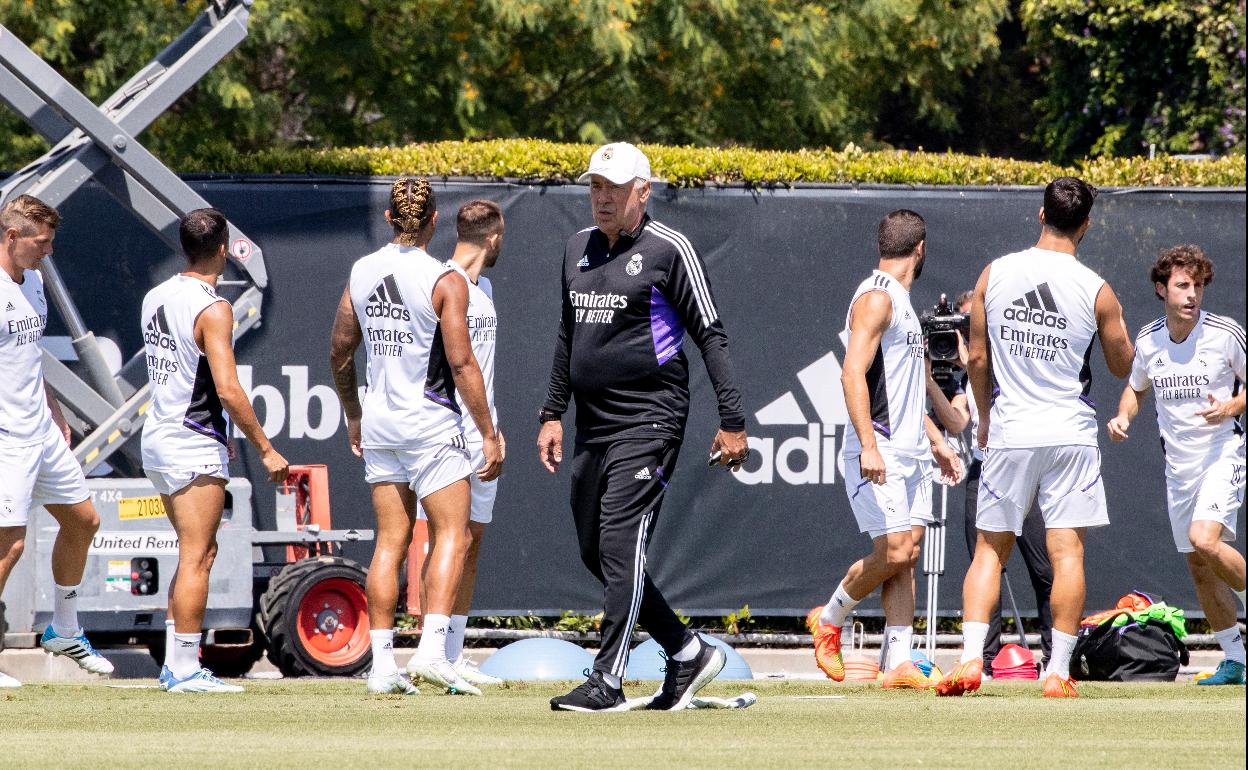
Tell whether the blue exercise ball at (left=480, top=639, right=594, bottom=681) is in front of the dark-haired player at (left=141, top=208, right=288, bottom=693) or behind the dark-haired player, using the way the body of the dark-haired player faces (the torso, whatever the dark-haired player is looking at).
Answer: in front

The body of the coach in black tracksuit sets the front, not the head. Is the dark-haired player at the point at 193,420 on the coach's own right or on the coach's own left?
on the coach's own right

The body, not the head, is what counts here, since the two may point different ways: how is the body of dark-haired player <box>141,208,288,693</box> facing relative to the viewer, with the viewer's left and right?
facing away from the viewer and to the right of the viewer

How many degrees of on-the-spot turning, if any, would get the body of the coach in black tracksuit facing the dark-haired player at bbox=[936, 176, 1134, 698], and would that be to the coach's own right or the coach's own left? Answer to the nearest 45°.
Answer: approximately 135° to the coach's own left

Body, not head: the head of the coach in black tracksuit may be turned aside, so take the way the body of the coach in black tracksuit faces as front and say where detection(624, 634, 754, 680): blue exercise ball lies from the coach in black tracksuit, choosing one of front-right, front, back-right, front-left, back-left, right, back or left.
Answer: back-right

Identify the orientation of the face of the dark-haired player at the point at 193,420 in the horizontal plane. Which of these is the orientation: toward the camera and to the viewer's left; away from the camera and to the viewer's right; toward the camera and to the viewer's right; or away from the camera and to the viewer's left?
away from the camera and to the viewer's right

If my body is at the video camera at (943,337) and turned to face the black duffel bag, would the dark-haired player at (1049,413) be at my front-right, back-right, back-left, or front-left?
front-right

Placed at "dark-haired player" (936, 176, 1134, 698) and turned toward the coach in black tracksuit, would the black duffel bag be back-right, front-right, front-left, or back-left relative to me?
back-right

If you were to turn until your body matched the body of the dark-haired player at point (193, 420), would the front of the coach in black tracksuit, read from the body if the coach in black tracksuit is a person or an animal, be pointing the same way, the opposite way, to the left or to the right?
the opposite way
